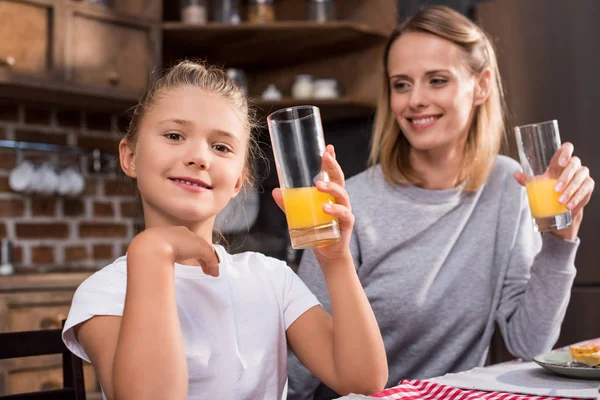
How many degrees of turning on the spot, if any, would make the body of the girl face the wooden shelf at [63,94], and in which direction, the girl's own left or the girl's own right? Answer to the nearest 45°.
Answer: approximately 180°

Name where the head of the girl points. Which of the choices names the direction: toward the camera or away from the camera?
toward the camera

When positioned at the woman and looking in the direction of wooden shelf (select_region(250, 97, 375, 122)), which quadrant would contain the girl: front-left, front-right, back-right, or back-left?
back-left

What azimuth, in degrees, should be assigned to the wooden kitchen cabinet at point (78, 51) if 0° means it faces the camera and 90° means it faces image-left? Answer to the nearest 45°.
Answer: approximately 315°

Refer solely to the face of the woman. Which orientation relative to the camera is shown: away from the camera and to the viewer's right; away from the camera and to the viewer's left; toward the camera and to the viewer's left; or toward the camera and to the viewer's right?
toward the camera and to the viewer's left

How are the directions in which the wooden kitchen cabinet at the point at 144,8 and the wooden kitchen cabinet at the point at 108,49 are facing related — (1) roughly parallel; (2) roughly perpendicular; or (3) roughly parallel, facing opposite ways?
roughly parallel

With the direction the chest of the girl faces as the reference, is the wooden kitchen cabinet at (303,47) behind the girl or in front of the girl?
behind

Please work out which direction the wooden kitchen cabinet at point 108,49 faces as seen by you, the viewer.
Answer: facing the viewer and to the right of the viewer

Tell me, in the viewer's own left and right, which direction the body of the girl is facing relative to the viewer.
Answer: facing the viewer

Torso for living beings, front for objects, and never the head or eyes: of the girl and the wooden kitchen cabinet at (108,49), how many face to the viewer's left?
0

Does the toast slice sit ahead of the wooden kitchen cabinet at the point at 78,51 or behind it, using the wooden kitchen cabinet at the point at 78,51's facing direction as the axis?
ahead

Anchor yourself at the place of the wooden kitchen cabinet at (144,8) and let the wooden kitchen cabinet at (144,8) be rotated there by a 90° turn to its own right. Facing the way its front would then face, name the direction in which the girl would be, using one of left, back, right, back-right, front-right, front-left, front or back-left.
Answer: front-left
